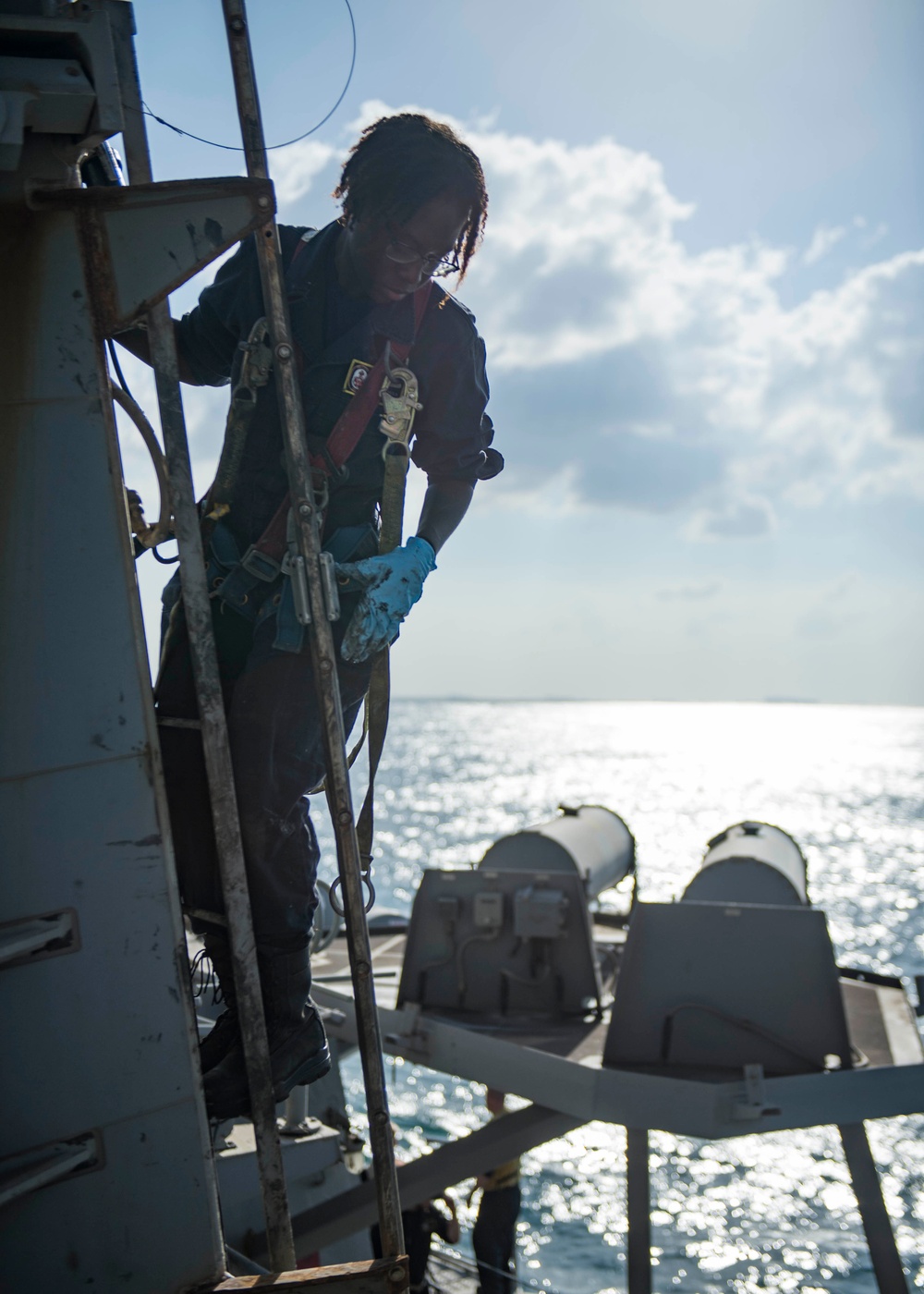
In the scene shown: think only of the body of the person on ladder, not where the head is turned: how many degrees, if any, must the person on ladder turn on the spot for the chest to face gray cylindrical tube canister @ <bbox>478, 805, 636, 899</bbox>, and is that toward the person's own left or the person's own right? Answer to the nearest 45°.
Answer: approximately 135° to the person's own left

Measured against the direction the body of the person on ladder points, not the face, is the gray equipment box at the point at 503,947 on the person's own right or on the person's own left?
on the person's own left

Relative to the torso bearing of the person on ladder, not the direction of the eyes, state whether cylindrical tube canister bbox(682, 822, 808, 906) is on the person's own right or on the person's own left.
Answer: on the person's own left

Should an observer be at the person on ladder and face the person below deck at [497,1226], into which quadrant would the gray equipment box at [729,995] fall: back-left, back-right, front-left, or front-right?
front-right

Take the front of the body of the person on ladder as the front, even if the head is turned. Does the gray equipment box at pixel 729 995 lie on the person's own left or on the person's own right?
on the person's own left

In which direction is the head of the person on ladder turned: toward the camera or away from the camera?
toward the camera

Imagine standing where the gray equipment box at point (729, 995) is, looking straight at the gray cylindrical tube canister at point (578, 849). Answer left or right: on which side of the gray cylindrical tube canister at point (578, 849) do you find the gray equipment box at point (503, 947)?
left

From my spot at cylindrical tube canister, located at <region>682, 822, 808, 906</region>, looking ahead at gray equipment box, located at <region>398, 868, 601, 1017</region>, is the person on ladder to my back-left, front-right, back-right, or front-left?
front-left

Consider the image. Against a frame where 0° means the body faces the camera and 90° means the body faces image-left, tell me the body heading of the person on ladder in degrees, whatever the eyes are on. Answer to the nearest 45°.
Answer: approximately 315°
